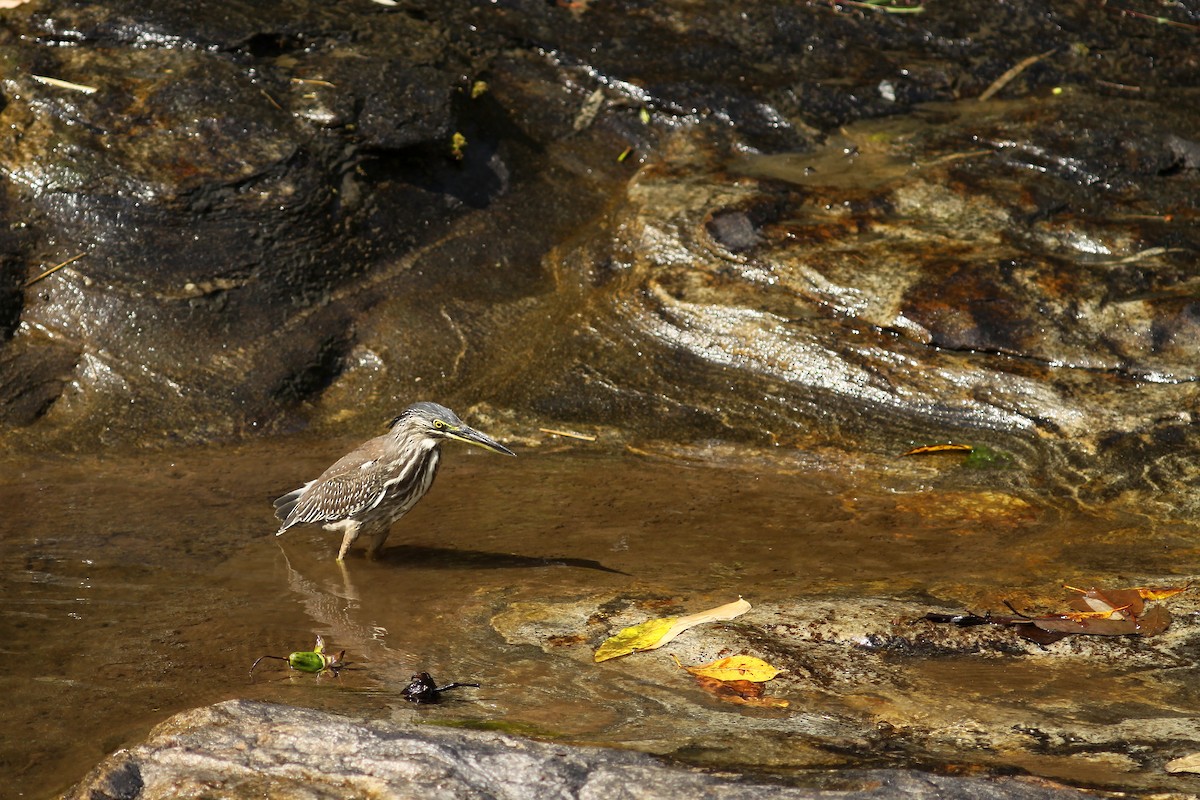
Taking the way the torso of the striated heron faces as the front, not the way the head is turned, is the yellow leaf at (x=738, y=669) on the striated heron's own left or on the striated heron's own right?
on the striated heron's own right

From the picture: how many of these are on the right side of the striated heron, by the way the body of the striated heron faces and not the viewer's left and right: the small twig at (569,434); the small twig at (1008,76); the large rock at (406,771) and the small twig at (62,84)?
1

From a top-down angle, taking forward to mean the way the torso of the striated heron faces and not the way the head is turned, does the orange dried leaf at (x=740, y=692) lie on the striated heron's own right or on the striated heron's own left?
on the striated heron's own right

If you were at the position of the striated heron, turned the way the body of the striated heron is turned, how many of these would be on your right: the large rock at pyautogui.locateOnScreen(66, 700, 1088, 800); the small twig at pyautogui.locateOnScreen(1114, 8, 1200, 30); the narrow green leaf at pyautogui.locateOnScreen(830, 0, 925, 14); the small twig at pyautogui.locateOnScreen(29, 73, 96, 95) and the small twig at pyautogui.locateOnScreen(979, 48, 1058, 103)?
1

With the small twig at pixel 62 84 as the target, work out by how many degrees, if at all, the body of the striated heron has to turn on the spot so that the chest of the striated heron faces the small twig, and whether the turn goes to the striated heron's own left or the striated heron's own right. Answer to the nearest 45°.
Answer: approximately 135° to the striated heron's own left

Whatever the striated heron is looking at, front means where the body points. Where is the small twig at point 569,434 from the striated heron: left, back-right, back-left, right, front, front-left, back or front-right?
front-left

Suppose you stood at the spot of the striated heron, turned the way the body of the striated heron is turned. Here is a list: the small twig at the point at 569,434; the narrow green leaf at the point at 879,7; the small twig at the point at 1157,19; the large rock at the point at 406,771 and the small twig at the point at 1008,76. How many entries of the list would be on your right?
1

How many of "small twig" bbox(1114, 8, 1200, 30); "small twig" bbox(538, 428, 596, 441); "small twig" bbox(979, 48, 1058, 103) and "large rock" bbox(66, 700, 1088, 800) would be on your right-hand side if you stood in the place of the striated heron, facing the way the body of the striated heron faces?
1

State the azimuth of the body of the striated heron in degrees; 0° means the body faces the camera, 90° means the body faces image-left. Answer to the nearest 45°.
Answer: approximately 270°

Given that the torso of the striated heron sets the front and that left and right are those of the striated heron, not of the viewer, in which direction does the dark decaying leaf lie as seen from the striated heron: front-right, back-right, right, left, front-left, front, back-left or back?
front-right

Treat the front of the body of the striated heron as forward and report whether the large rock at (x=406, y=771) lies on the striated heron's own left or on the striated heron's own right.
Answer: on the striated heron's own right

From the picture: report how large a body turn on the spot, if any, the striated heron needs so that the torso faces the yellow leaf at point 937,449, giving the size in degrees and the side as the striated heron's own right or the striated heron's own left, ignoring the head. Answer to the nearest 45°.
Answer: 0° — it already faces it

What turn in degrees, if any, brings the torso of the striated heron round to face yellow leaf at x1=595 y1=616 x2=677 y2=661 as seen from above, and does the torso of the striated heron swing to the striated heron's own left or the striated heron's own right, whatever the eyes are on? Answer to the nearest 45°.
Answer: approximately 45° to the striated heron's own right

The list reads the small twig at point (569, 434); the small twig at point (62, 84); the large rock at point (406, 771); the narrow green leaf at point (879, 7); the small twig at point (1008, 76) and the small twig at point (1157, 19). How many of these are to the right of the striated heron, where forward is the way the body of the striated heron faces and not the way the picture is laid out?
1
